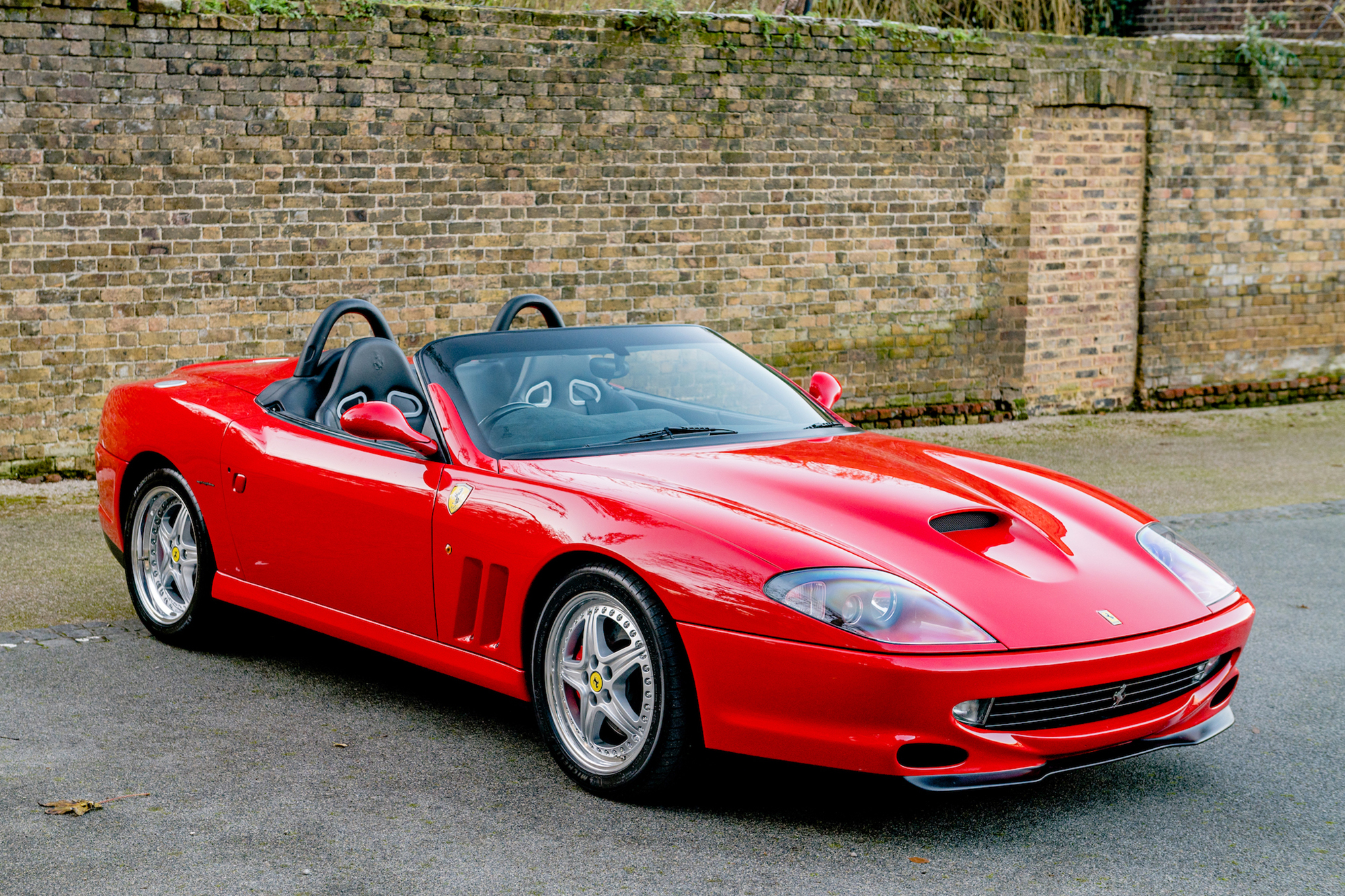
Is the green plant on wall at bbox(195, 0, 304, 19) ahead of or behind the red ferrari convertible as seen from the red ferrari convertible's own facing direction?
behind

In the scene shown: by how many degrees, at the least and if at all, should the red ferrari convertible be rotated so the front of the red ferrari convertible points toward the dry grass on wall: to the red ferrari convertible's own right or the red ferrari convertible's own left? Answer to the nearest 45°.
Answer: approximately 135° to the red ferrari convertible's own left

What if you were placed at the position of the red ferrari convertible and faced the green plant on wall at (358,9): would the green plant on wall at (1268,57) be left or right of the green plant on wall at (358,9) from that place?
right

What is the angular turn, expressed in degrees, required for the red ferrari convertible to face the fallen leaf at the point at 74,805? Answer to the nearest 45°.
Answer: approximately 135° to its right

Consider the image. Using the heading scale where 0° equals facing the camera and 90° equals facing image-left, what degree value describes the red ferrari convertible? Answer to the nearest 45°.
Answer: approximately 315°

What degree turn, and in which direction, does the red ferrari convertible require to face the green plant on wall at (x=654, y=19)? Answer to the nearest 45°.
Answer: approximately 135° to its left

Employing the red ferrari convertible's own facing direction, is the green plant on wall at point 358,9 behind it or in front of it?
behind
